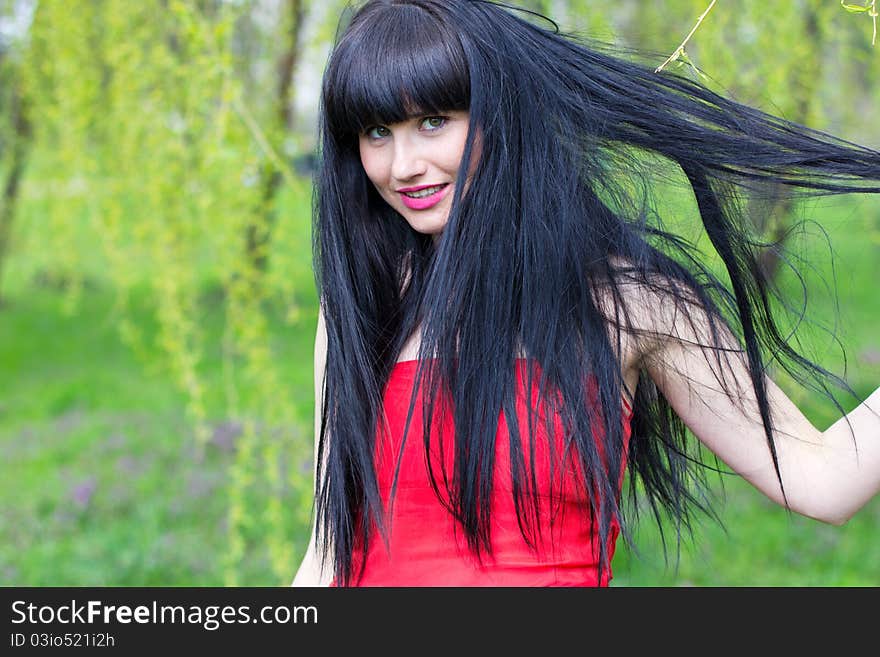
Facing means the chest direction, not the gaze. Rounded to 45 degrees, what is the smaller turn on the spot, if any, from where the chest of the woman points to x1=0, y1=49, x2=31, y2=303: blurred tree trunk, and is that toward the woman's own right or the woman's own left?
approximately 90° to the woman's own right

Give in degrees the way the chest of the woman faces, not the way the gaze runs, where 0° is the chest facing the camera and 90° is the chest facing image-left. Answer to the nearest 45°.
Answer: approximately 45°

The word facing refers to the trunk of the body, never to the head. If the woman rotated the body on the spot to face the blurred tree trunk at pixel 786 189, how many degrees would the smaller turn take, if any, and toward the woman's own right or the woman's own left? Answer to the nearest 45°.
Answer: approximately 180°

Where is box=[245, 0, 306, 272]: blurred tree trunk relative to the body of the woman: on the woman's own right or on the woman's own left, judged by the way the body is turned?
on the woman's own right
